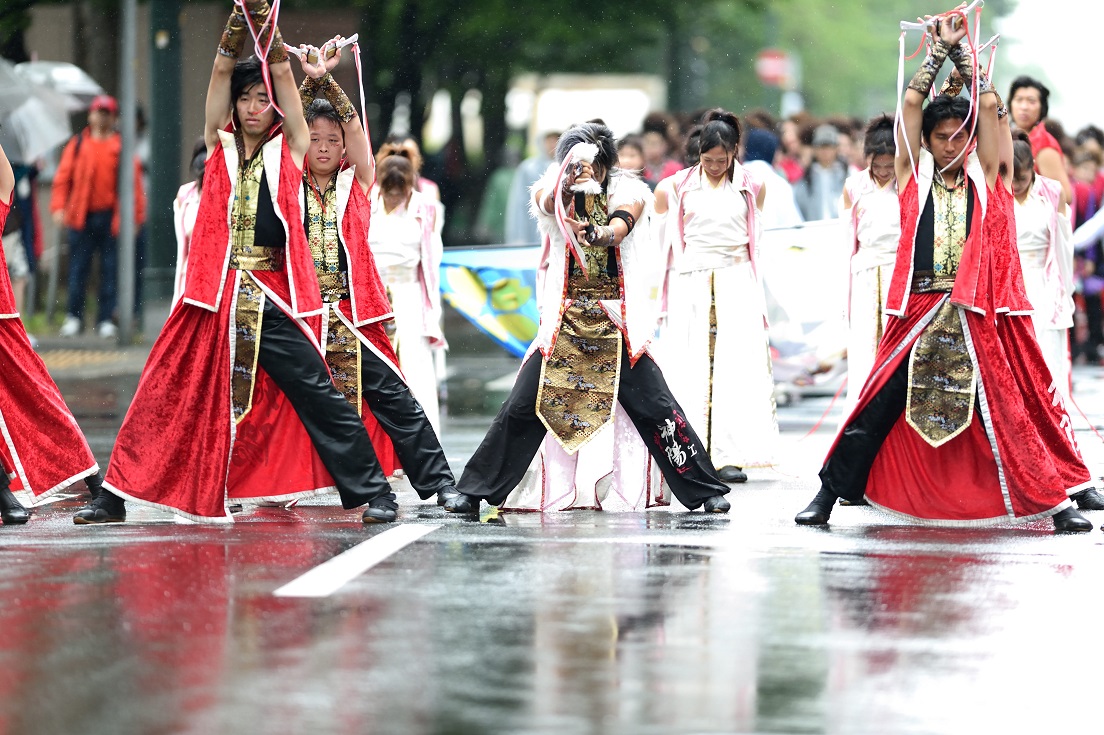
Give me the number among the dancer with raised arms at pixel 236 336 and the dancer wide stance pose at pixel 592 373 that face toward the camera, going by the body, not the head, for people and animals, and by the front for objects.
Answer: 2

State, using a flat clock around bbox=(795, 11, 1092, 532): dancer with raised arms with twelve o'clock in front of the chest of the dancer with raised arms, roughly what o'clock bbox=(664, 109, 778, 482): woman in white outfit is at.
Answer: The woman in white outfit is roughly at 5 o'clock from the dancer with raised arms.

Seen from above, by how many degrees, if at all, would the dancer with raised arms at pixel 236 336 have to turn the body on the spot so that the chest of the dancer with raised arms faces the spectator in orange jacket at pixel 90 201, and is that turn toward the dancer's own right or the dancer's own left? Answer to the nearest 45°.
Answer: approximately 180°

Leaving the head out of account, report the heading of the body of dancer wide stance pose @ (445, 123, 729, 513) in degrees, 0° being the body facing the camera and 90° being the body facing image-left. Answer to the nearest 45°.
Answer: approximately 0°
